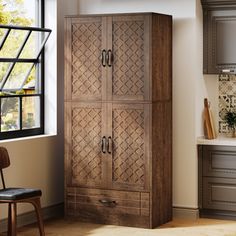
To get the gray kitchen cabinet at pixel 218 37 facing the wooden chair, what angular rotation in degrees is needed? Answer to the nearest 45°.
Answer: approximately 45° to its right

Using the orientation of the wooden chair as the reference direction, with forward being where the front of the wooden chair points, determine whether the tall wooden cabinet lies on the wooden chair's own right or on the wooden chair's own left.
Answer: on the wooden chair's own left

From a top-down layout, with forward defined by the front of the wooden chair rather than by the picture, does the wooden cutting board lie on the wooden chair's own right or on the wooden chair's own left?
on the wooden chair's own left

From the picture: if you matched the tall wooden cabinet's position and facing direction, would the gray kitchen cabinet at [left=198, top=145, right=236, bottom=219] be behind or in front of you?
behind

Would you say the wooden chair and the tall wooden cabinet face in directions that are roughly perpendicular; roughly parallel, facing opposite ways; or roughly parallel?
roughly perpendicular

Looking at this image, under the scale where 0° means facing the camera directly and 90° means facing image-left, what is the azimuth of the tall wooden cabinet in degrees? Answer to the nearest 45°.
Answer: approximately 45°

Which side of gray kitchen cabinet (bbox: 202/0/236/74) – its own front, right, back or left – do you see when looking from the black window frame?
right

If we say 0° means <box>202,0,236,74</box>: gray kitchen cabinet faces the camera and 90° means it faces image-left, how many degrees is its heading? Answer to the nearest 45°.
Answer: approximately 0°
